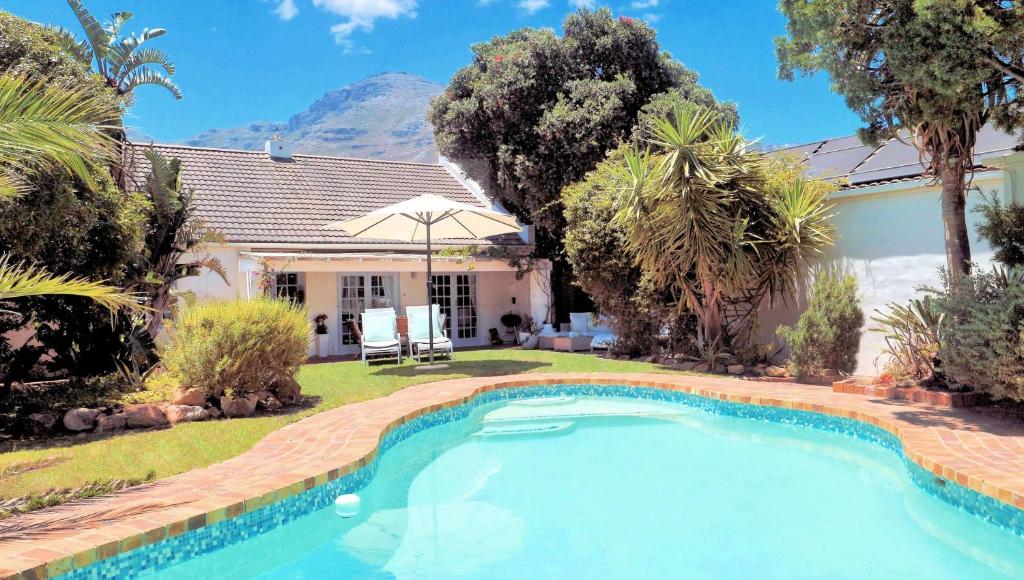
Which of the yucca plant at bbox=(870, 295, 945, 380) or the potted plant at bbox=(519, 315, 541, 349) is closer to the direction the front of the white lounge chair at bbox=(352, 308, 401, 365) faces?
the yucca plant

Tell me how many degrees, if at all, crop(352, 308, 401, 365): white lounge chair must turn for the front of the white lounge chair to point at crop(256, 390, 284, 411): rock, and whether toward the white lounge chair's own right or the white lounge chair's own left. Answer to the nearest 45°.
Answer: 0° — it already faces it

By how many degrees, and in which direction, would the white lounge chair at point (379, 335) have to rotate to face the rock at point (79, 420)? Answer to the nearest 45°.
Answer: approximately 45° to its right

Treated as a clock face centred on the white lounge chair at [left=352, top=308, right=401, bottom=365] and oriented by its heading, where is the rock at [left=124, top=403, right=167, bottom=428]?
The rock is roughly at 1 o'clock from the white lounge chair.

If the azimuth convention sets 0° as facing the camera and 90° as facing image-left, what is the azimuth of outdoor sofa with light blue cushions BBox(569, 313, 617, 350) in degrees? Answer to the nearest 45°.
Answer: approximately 315°

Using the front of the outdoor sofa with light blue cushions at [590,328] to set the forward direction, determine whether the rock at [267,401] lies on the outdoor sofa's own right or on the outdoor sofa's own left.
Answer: on the outdoor sofa's own right

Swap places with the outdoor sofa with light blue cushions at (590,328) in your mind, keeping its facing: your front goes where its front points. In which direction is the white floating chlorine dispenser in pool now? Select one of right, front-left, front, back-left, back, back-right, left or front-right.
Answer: front-right

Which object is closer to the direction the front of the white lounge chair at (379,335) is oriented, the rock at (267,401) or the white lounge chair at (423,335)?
the rock

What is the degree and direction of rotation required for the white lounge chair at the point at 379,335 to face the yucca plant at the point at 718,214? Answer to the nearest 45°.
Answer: approximately 45° to its left

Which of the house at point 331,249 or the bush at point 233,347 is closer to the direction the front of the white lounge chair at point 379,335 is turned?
the bush

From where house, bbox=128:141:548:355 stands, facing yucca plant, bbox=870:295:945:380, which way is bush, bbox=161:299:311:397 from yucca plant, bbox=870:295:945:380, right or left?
right

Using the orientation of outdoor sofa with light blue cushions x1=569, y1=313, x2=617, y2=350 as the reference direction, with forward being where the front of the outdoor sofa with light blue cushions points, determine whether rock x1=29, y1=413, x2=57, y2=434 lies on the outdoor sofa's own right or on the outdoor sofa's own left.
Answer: on the outdoor sofa's own right

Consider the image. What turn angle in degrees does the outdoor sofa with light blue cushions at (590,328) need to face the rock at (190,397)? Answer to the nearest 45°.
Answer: approximately 90° to its right
